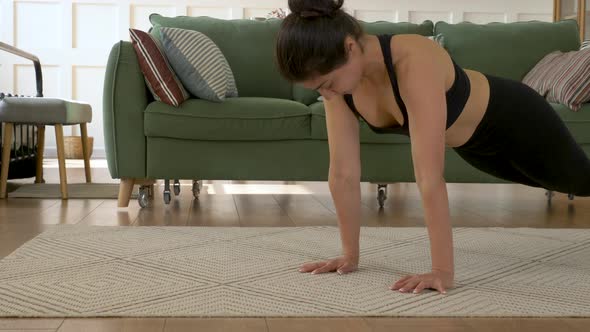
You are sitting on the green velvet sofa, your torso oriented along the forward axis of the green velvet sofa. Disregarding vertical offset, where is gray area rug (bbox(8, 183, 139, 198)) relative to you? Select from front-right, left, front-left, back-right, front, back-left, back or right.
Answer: back-right

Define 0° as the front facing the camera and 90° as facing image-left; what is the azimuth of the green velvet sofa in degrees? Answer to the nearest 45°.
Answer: approximately 0°

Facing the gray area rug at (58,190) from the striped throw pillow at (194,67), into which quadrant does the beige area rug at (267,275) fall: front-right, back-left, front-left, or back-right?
back-left
